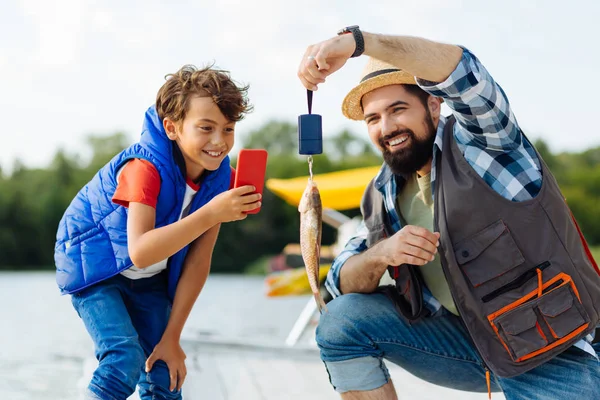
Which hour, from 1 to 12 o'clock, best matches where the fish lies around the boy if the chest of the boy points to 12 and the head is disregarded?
The fish is roughly at 12 o'clock from the boy.

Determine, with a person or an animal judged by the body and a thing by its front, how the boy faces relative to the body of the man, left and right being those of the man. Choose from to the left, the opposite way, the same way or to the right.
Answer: to the left

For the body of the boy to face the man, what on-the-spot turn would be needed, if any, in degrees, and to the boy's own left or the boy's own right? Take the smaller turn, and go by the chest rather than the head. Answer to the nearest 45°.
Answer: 0° — they already face them

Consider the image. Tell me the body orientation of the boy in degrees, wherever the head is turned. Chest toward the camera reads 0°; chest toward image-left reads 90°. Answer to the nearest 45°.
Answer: approximately 315°

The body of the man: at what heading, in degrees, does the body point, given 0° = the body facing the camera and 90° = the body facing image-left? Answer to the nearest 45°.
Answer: approximately 45°
